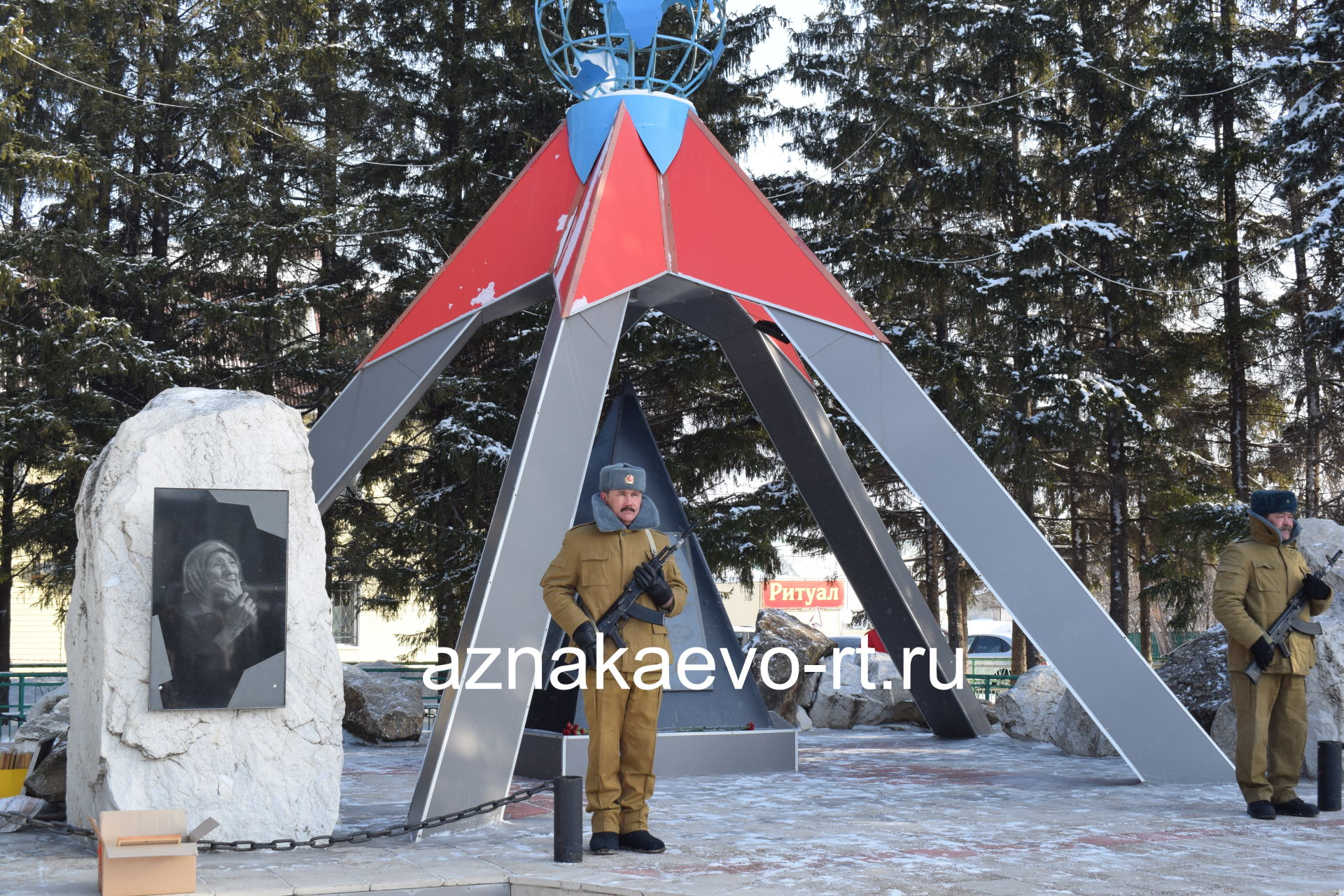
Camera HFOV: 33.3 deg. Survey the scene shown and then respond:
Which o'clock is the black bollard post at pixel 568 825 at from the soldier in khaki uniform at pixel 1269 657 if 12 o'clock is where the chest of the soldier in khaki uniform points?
The black bollard post is roughly at 3 o'clock from the soldier in khaki uniform.

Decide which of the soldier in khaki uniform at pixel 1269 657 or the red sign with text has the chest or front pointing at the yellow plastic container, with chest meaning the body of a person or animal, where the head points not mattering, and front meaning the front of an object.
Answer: the red sign with text

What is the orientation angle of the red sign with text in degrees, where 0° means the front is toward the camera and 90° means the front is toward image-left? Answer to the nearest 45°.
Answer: approximately 0°

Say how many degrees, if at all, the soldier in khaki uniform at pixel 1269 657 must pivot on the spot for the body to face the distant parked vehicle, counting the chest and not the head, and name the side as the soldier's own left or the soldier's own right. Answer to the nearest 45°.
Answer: approximately 135° to the soldier's own left

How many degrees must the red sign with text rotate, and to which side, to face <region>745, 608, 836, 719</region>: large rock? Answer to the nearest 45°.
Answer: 0° — it already faces it

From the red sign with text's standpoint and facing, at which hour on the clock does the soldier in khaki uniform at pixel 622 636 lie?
The soldier in khaki uniform is roughly at 12 o'clock from the red sign with text.

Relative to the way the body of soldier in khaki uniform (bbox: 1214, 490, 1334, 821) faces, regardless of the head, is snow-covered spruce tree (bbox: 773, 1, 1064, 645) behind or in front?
behind

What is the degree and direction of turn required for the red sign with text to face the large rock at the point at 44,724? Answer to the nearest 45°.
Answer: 0° — it already faces it

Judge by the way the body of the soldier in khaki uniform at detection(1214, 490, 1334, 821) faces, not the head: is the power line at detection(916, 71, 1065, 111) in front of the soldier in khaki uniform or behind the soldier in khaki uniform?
behind

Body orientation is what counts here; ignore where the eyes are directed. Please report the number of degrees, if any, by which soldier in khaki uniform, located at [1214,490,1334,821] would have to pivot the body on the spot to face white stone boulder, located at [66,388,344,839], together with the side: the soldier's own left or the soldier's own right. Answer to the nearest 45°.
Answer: approximately 90° to the soldier's own right

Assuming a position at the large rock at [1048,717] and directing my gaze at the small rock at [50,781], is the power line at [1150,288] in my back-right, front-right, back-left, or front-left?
back-right
